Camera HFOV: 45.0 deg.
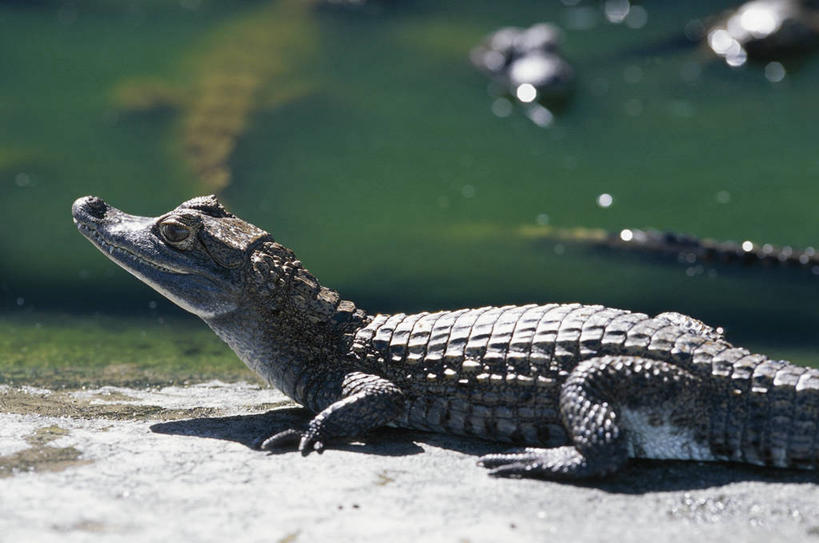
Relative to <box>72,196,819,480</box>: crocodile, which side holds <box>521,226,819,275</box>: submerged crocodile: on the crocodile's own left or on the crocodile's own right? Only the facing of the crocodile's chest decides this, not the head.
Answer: on the crocodile's own right

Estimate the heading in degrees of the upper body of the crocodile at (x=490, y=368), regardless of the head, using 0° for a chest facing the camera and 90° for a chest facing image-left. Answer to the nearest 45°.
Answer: approximately 90°
